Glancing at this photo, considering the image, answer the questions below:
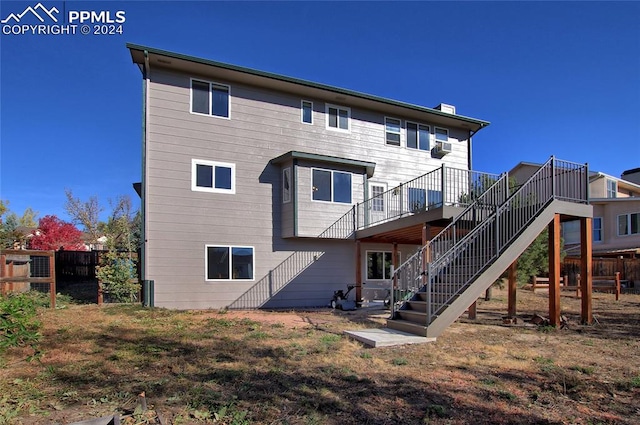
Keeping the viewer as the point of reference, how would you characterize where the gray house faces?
facing away from the viewer and to the left of the viewer

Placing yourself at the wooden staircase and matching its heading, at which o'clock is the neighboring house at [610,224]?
The neighboring house is roughly at 5 o'clock from the wooden staircase.

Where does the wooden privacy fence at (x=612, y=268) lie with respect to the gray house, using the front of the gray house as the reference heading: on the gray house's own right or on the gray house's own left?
on the gray house's own right

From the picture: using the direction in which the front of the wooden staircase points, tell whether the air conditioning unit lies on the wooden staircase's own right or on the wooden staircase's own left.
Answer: on the wooden staircase's own right

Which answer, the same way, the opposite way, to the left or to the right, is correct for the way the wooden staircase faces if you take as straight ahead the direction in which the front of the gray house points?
to the left

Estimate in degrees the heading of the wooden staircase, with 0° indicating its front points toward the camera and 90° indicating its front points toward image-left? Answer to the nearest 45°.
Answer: approximately 45°

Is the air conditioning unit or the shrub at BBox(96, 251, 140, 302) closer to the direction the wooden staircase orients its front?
the shrub
